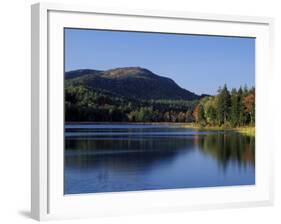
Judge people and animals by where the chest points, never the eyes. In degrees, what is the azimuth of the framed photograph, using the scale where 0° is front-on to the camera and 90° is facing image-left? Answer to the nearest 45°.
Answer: approximately 315°
